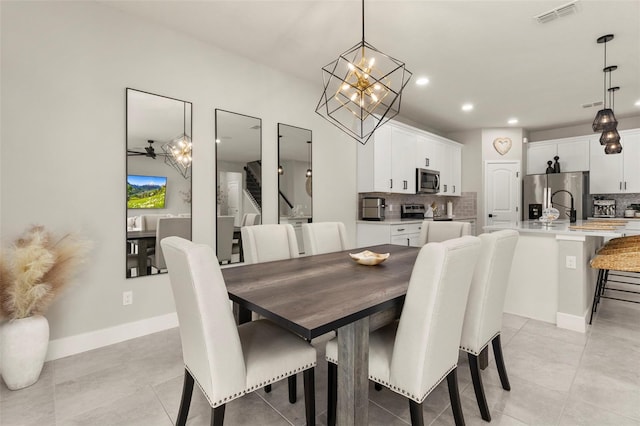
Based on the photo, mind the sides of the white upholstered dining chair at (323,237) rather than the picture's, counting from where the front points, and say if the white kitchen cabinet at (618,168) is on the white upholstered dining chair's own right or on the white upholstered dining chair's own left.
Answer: on the white upholstered dining chair's own left

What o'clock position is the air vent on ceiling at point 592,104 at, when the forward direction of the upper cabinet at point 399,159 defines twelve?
The air vent on ceiling is roughly at 10 o'clock from the upper cabinet.

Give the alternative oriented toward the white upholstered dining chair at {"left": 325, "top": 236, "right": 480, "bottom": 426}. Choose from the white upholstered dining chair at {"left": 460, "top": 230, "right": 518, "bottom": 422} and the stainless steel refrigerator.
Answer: the stainless steel refrigerator

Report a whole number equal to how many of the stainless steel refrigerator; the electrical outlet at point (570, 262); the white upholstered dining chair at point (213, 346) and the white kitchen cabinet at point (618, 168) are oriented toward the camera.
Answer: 3

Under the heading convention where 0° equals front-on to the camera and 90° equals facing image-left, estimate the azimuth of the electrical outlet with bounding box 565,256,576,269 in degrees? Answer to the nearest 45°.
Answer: approximately 0°

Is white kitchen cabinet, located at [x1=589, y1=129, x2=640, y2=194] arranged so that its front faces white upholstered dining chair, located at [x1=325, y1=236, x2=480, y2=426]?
yes

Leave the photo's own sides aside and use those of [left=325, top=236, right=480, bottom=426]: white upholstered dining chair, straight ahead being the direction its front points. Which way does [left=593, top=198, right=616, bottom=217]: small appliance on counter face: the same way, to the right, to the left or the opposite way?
to the left

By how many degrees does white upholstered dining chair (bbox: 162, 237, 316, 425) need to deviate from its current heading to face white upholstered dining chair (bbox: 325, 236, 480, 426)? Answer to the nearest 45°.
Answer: approximately 45° to its right

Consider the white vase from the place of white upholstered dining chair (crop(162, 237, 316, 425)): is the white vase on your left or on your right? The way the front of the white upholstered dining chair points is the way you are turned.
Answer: on your left

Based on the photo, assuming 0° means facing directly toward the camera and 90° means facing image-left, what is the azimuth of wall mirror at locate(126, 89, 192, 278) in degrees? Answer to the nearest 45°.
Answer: approximately 315°

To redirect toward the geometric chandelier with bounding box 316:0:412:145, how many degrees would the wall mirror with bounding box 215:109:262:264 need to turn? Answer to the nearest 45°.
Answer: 0° — it already faces it
